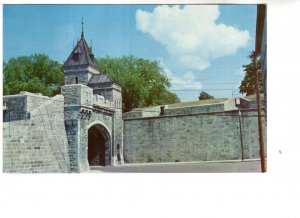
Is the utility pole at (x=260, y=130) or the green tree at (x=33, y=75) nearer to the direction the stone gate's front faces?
the utility pole

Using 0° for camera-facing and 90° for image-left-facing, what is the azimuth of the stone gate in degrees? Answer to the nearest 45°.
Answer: approximately 315°

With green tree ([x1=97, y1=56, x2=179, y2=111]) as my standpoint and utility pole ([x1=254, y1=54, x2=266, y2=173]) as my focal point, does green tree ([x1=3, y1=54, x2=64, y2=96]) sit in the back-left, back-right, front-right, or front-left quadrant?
back-right

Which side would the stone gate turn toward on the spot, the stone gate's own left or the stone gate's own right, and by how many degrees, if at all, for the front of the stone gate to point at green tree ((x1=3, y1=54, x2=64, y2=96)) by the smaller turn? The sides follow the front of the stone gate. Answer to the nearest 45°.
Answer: approximately 135° to the stone gate's own right
